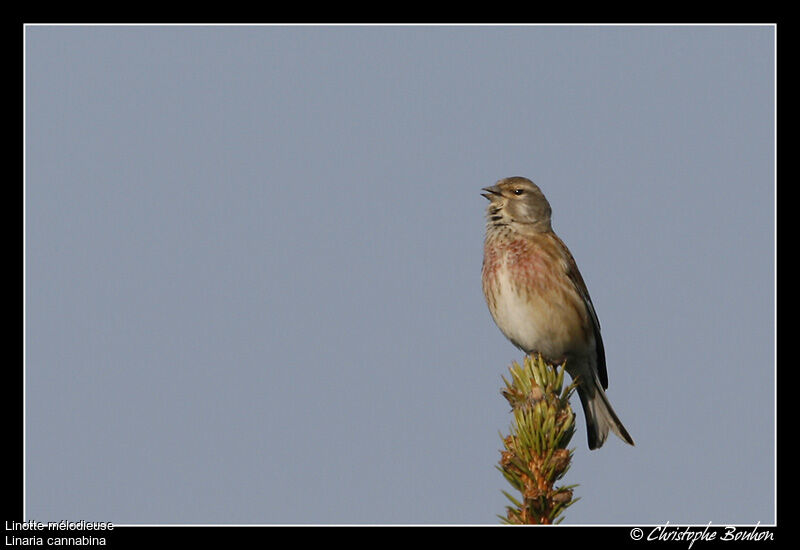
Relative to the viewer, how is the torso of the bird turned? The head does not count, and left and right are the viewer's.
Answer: facing the viewer and to the left of the viewer
